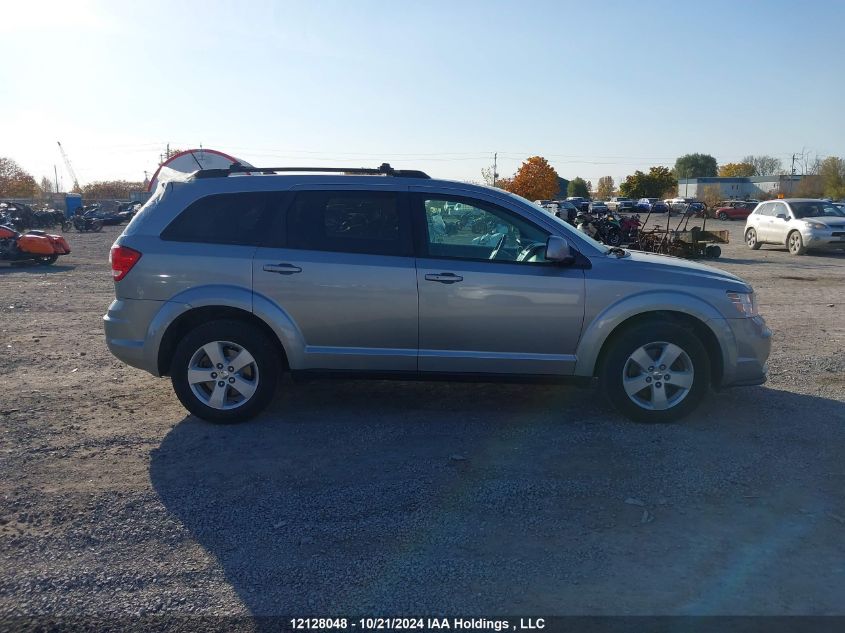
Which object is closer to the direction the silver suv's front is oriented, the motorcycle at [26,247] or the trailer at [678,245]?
the trailer

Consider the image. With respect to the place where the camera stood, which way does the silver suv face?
facing to the right of the viewer

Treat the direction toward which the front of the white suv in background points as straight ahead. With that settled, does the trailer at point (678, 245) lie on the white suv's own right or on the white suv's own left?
on the white suv's own right

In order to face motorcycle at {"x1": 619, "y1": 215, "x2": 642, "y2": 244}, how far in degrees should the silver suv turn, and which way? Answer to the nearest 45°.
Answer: approximately 90° to its left

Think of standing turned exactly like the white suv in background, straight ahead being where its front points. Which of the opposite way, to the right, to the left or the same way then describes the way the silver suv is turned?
to the left

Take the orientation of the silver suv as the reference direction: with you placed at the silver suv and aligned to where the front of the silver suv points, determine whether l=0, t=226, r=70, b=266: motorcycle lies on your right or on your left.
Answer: on your left

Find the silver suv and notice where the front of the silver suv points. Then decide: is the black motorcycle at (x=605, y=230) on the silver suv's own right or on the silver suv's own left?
on the silver suv's own left

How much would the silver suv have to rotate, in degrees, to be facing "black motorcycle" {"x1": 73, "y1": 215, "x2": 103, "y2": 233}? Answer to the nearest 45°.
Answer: approximately 135° to its left
